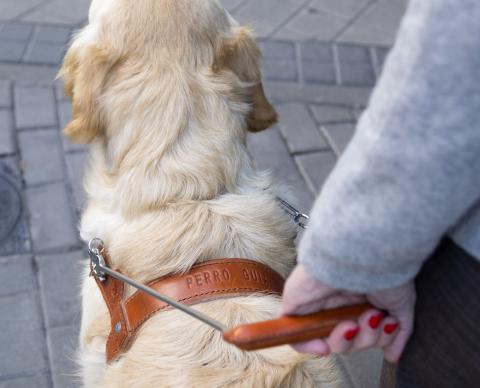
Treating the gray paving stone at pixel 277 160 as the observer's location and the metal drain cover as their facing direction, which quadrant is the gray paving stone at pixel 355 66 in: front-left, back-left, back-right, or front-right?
back-right

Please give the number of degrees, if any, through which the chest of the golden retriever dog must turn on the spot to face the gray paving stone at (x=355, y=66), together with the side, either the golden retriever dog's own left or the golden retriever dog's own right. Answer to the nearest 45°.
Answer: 0° — it already faces it

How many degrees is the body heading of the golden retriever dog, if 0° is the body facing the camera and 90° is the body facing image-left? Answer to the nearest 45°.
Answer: approximately 180°

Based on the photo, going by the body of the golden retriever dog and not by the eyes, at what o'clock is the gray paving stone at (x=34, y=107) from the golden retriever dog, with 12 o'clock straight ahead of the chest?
The gray paving stone is roughly at 11 o'clock from the golden retriever dog.

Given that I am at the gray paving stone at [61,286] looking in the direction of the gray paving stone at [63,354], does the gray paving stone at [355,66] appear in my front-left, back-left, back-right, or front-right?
back-left

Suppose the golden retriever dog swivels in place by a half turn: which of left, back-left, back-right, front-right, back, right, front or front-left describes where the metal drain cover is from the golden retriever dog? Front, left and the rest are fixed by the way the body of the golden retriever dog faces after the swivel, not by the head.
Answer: back-right

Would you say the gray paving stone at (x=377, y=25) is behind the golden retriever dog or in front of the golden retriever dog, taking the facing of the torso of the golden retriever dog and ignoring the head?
in front

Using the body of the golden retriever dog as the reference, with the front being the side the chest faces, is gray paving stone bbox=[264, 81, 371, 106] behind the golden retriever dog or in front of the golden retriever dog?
in front

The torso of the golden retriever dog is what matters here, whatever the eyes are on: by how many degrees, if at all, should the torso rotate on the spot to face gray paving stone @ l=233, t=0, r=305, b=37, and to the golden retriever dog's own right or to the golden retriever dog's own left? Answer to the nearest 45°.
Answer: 0° — it already faces it

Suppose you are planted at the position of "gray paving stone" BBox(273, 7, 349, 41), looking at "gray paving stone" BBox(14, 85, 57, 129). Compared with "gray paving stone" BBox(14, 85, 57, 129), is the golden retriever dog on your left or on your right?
left
